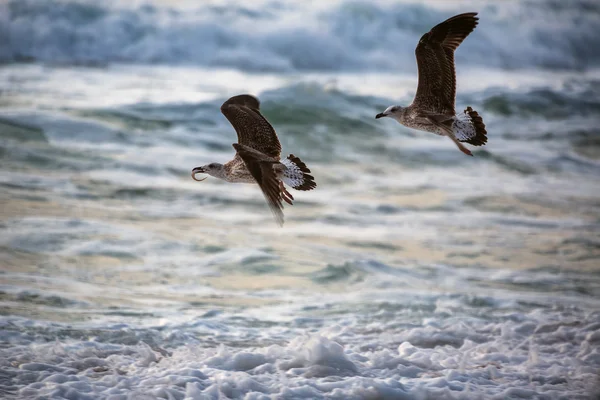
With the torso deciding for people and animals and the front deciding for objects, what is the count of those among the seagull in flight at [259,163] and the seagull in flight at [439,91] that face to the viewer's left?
2

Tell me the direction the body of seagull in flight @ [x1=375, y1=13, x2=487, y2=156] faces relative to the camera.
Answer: to the viewer's left

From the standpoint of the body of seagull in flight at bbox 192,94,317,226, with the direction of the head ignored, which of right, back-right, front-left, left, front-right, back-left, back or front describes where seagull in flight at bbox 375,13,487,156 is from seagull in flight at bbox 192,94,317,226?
back

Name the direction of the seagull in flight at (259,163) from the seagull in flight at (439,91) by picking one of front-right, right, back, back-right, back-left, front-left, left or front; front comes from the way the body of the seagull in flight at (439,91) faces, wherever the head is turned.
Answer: front

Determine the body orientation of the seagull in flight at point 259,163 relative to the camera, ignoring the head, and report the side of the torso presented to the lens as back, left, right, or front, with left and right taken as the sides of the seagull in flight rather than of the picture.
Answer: left
